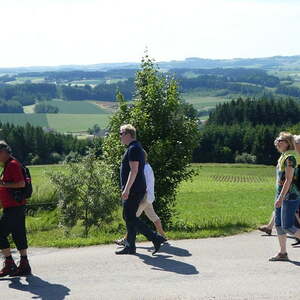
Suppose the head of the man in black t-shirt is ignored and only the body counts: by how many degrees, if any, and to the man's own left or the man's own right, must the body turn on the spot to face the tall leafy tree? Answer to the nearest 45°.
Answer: approximately 90° to the man's own right

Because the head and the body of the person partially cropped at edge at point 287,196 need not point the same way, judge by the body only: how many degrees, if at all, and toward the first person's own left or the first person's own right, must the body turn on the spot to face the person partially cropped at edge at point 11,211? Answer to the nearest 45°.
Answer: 0° — they already face them

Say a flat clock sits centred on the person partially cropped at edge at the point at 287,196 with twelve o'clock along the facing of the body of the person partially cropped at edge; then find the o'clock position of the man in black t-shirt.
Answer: The man in black t-shirt is roughly at 12 o'clock from the person partially cropped at edge.

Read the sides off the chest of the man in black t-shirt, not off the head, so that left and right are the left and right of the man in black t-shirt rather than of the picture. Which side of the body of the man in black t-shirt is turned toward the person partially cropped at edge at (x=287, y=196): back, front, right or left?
back

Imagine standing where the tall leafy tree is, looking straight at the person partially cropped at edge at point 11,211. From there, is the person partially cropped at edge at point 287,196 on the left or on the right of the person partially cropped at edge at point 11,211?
left

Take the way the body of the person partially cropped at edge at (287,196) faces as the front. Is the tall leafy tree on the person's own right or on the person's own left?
on the person's own right

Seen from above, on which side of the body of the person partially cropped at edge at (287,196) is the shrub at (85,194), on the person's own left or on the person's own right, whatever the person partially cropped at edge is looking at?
on the person's own right

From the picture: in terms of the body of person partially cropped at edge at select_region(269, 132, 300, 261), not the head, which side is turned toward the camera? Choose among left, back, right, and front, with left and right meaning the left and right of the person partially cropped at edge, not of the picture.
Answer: left

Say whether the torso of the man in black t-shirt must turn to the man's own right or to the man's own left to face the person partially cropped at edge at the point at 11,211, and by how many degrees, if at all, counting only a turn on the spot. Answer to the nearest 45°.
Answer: approximately 45° to the man's own left

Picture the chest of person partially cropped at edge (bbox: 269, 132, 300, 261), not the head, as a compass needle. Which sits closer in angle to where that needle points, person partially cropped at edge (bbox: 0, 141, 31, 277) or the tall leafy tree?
the person partially cropped at edge

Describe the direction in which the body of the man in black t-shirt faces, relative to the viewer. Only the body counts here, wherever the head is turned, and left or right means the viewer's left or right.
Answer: facing to the left of the viewer
